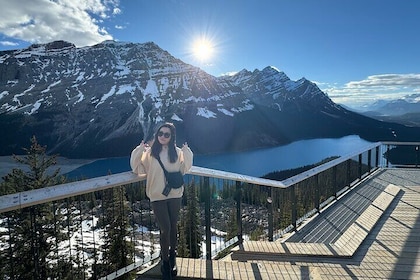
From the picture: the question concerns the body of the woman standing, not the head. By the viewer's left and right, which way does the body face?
facing the viewer

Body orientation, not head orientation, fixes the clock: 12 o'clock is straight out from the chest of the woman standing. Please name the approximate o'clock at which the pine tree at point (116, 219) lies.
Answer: The pine tree is roughly at 5 o'clock from the woman standing.
